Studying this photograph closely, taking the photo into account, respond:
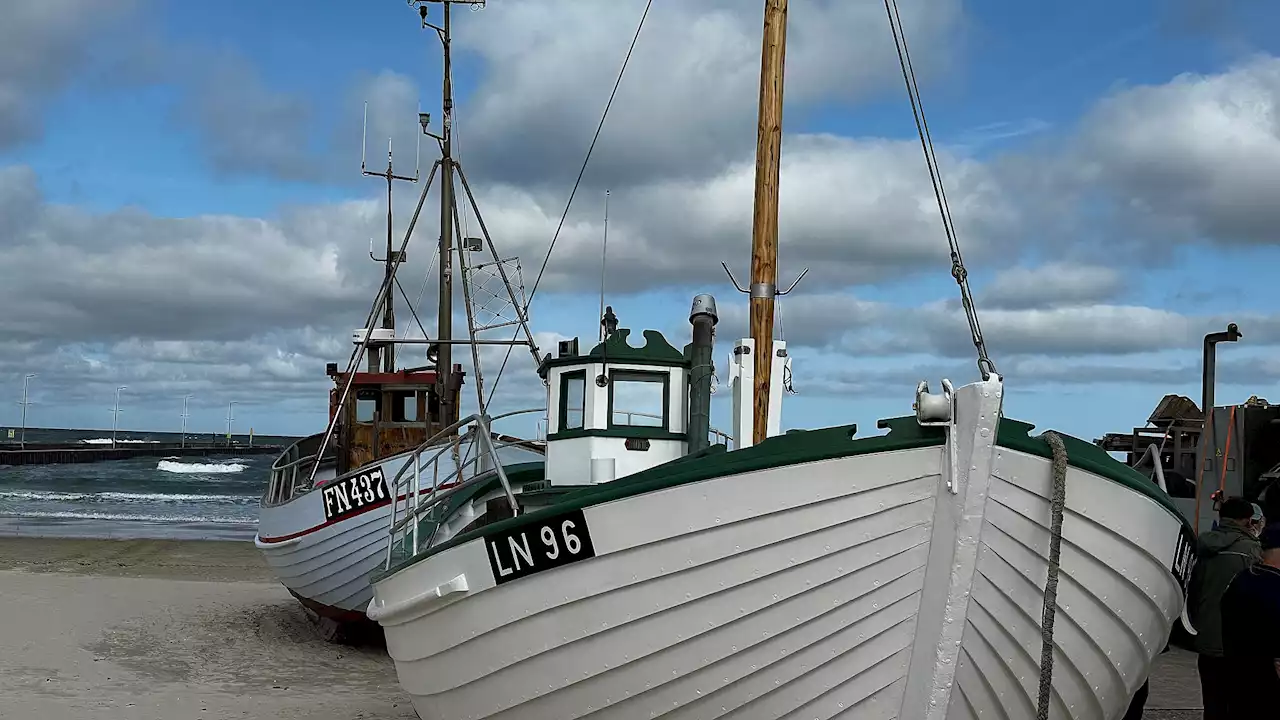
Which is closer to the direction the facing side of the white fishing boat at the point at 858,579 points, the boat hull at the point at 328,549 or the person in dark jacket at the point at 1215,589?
the person in dark jacket

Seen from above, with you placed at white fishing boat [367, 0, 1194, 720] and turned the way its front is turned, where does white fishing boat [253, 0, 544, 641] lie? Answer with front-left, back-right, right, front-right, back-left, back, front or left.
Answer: back

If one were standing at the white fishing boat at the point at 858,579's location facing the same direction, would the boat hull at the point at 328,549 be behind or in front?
behind

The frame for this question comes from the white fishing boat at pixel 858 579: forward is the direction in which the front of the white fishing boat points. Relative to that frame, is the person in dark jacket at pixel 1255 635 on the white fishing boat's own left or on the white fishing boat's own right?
on the white fishing boat's own left

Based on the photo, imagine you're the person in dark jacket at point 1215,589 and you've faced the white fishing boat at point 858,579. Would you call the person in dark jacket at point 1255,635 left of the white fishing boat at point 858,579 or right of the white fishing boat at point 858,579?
left

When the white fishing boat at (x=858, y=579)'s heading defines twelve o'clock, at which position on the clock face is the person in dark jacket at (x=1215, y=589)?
The person in dark jacket is roughly at 9 o'clock from the white fishing boat.

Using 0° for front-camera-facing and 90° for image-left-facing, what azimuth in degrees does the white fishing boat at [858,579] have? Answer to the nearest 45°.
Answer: approximately 315°

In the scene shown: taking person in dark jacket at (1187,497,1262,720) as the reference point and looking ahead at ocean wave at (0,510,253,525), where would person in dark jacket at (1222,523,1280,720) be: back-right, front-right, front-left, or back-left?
back-left

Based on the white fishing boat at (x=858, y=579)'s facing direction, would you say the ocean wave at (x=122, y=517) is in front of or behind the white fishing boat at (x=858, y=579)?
behind
